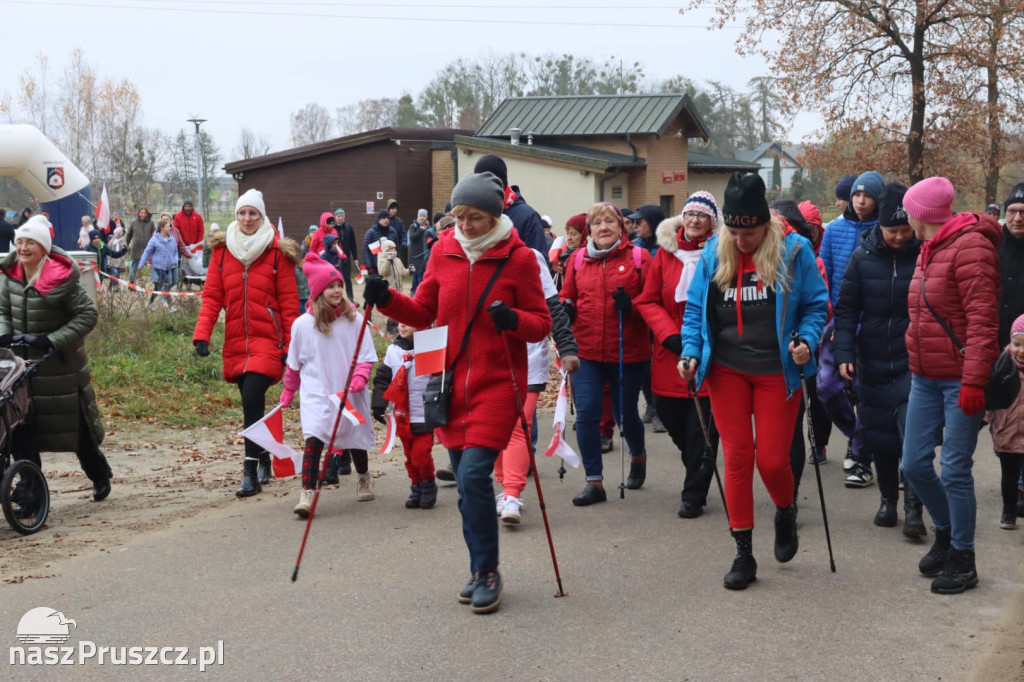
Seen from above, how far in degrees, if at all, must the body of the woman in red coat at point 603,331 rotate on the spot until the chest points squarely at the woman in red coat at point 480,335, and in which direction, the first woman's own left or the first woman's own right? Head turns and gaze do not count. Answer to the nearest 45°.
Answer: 0° — they already face them

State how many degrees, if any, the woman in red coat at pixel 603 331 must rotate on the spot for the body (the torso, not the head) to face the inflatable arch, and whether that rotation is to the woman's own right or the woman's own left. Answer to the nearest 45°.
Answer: approximately 135° to the woman's own right

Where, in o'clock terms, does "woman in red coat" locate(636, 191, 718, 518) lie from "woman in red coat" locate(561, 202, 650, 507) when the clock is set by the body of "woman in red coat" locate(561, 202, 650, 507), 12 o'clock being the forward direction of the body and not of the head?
"woman in red coat" locate(636, 191, 718, 518) is roughly at 10 o'clock from "woman in red coat" locate(561, 202, 650, 507).

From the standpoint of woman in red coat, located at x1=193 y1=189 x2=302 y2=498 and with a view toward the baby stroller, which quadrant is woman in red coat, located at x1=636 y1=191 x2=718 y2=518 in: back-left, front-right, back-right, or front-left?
back-left

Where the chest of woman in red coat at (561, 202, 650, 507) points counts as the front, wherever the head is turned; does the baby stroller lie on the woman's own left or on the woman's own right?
on the woman's own right

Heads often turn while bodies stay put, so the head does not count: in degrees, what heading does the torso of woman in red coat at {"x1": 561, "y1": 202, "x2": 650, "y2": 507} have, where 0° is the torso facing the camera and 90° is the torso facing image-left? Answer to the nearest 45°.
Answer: approximately 0°
